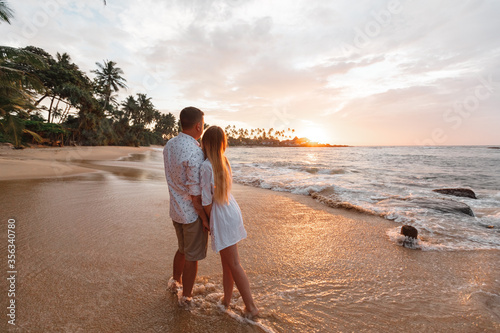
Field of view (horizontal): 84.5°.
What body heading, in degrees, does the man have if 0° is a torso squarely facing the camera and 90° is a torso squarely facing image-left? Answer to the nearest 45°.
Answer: approximately 225°

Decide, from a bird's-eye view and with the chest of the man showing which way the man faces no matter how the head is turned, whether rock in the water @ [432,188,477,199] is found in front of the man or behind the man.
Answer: in front

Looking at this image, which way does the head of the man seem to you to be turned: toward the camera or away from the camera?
away from the camera

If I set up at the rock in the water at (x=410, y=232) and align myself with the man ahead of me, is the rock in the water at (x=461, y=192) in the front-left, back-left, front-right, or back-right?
back-right

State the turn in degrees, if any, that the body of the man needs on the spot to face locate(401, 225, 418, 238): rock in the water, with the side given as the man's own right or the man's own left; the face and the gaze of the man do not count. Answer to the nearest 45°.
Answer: approximately 45° to the man's own right
